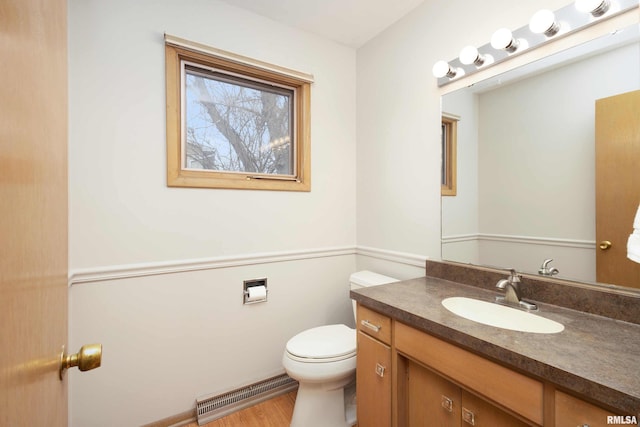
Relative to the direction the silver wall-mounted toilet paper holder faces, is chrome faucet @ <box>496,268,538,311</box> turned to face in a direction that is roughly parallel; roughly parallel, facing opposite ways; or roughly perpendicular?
roughly perpendicular

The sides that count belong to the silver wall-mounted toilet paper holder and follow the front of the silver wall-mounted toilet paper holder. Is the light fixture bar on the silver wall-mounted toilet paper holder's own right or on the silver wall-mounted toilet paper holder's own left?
on the silver wall-mounted toilet paper holder's own left

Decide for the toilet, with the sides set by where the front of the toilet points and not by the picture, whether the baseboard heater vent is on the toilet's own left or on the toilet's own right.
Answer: on the toilet's own right

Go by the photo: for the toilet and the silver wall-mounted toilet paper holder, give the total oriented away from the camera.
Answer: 0

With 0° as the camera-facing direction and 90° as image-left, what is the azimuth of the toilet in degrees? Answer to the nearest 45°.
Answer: approximately 45°

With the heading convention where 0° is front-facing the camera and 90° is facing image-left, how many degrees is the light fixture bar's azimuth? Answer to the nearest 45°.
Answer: approximately 45°

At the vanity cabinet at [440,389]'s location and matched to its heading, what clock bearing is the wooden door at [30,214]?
The wooden door is roughly at 11 o'clock from the vanity cabinet.

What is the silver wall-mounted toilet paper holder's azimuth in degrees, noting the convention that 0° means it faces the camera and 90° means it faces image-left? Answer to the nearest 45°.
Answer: approximately 0°

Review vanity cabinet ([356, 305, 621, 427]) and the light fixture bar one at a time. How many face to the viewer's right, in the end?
0

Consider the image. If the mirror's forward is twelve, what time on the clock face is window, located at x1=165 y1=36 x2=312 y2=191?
The window is roughly at 1 o'clock from the mirror.
